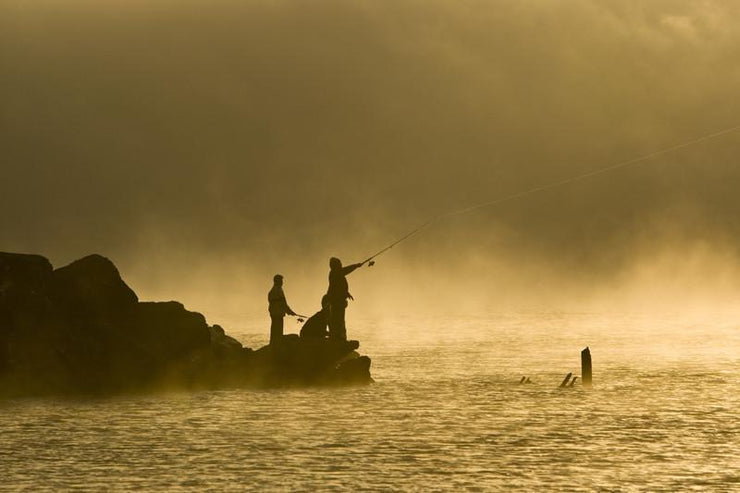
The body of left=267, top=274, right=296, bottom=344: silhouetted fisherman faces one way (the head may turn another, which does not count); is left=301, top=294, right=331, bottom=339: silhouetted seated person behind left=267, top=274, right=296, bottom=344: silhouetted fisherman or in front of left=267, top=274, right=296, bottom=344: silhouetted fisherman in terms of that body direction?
in front

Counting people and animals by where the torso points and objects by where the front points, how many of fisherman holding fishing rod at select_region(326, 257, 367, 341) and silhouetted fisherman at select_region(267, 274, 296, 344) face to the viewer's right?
2

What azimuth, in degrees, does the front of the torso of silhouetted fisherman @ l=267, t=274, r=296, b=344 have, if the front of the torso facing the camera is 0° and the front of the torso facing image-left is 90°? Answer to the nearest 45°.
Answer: approximately 270°

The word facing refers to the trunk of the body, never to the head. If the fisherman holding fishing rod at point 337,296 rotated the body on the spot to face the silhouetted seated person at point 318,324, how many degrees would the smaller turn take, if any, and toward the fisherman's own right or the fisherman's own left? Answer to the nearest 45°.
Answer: approximately 135° to the fisherman's own left

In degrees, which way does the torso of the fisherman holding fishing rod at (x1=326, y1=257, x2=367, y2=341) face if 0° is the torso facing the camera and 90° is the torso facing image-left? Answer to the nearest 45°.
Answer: approximately 270°
